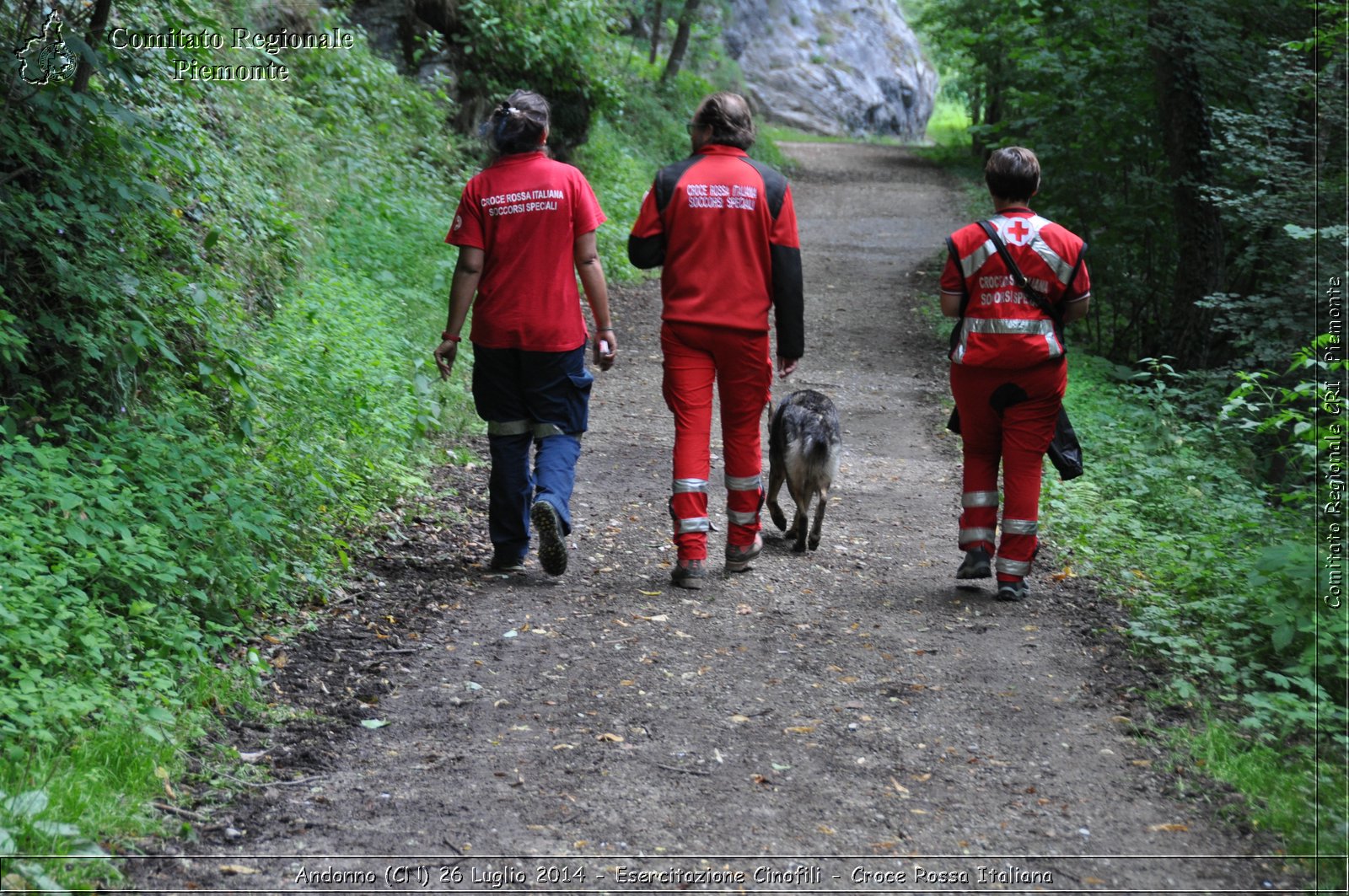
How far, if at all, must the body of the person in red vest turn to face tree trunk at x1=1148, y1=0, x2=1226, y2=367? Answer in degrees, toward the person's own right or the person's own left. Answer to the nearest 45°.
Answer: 0° — they already face it

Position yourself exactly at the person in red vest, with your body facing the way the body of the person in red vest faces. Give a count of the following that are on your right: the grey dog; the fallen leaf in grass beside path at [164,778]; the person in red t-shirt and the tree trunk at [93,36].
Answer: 0

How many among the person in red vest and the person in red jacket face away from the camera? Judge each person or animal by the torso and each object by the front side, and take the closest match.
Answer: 2

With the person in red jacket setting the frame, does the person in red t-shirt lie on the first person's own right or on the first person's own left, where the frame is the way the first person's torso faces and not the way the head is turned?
on the first person's own left

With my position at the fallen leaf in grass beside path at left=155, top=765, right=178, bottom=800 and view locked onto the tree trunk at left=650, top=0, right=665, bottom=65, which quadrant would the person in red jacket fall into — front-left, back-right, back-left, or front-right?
front-right

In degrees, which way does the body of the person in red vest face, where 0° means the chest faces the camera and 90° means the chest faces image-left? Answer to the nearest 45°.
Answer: approximately 180°

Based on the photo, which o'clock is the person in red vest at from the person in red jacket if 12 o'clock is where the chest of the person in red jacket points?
The person in red vest is roughly at 3 o'clock from the person in red jacket.

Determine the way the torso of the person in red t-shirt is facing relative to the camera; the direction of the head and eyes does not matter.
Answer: away from the camera

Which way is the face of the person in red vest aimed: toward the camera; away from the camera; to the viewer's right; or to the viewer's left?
away from the camera

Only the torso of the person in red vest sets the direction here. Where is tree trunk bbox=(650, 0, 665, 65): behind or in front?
in front

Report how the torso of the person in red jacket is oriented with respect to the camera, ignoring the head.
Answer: away from the camera

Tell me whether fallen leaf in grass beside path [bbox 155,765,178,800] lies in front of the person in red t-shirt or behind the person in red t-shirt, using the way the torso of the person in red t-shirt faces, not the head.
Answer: behind

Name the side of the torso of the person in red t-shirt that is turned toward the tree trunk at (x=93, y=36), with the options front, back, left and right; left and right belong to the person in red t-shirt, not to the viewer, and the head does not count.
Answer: left

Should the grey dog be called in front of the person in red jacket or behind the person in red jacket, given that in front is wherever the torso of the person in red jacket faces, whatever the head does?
in front

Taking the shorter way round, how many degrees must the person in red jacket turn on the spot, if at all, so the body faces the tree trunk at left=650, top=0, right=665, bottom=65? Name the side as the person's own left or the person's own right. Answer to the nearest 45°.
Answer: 0° — they already face it

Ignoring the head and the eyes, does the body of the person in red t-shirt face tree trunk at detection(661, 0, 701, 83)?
yes

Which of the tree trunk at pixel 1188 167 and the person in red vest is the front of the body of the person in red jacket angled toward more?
the tree trunk

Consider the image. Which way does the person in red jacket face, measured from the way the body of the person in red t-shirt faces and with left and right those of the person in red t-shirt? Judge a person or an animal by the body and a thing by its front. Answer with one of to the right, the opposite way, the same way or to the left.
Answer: the same way
